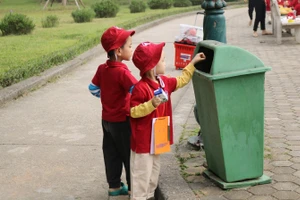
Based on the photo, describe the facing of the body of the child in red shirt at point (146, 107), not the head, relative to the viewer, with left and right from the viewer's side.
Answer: facing to the right of the viewer

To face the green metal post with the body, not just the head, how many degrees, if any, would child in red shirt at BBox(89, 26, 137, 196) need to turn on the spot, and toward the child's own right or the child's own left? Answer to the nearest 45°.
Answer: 0° — they already face it

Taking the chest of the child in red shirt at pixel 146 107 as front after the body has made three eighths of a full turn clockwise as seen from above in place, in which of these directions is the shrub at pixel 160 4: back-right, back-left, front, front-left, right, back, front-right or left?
back-right

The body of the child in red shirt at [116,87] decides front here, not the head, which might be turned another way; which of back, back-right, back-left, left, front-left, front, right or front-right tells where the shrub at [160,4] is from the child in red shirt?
front-left

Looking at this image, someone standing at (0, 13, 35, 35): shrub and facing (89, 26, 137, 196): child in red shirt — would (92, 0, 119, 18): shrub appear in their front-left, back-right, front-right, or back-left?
back-left

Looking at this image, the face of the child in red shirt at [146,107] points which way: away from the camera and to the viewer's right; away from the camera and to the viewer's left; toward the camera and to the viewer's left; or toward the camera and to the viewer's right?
away from the camera and to the viewer's right

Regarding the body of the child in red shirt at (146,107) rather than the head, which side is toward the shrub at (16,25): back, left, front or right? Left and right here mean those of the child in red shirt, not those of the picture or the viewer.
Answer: left

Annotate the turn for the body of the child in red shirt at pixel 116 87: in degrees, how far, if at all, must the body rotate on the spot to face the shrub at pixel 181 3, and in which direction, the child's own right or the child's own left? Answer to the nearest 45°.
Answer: approximately 45° to the child's own left

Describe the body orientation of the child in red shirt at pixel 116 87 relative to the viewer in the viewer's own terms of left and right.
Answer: facing away from the viewer and to the right of the viewer

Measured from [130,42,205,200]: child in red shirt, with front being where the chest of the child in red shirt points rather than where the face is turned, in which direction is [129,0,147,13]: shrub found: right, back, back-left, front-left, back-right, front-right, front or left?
left

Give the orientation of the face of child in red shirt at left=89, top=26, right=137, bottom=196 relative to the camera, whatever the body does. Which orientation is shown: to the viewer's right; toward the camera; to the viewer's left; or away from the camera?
to the viewer's right
